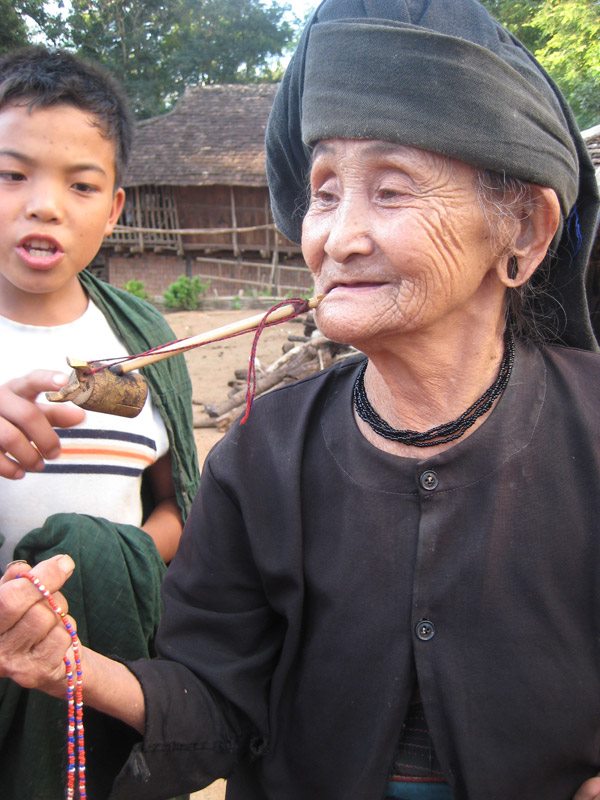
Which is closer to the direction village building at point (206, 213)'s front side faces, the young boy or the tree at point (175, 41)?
the young boy

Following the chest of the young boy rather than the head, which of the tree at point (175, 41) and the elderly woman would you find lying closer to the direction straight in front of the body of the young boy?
the elderly woman

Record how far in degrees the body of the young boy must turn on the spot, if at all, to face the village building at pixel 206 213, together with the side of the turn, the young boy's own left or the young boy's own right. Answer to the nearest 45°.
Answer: approximately 180°

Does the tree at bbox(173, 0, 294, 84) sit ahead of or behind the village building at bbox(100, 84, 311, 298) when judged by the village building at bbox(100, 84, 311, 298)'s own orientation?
behind

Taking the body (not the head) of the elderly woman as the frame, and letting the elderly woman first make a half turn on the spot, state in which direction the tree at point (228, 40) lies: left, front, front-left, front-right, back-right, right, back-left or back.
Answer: front

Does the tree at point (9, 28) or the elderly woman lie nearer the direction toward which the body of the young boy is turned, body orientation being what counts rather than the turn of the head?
the elderly woman

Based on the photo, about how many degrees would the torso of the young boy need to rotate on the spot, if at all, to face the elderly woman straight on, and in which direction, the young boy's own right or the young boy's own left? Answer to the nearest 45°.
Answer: approximately 45° to the young boy's own left

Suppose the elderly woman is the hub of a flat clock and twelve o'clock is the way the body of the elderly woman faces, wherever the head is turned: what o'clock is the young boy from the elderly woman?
The young boy is roughly at 4 o'clock from the elderly woman.

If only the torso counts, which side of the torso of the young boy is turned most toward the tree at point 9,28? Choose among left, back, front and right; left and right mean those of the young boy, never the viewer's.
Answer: back

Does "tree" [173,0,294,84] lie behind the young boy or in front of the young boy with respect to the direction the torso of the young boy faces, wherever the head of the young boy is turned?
behind

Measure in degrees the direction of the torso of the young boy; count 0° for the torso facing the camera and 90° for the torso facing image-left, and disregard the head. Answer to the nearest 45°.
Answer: approximately 0°

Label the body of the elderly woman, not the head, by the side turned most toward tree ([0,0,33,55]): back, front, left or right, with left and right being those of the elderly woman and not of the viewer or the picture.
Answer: back

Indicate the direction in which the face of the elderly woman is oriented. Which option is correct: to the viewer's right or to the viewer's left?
to the viewer's left

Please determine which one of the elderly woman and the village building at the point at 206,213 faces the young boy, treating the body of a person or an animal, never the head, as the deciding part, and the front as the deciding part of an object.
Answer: the village building

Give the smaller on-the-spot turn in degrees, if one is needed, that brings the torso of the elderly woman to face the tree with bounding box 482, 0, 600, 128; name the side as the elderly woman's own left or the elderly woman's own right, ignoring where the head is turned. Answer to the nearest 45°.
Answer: approximately 180°
